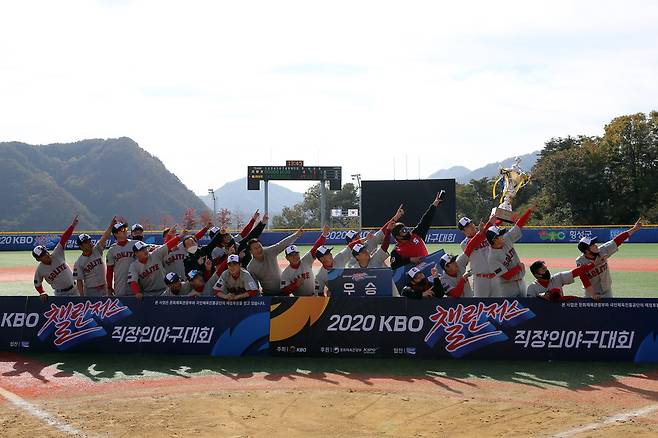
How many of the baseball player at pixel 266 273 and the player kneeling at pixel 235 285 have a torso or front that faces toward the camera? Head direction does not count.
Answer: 2

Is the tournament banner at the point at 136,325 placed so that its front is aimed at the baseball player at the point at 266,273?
no

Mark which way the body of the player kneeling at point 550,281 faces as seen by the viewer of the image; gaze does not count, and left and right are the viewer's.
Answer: facing the viewer and to the right of the viewer

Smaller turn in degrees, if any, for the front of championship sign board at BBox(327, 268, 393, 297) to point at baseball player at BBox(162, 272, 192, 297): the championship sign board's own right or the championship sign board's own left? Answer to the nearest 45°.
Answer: approximately 90° to the championship sign board's own right

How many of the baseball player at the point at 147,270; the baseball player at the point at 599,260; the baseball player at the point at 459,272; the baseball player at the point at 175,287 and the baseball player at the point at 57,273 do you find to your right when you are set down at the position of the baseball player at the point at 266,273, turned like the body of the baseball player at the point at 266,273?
3

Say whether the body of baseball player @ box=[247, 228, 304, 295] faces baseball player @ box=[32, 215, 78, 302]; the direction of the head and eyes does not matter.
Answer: no

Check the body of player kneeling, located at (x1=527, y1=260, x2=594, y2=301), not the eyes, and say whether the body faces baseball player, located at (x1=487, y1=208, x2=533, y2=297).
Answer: no

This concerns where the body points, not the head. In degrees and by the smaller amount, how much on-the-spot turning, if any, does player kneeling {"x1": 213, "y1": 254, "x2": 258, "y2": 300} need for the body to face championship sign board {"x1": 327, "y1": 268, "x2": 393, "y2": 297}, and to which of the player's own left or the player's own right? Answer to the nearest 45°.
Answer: approximately 90° to the player's own left

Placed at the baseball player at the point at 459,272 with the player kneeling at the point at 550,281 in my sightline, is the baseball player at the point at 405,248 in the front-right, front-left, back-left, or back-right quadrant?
back-left

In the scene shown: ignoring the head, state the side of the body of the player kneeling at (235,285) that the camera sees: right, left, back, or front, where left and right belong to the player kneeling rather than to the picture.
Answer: front

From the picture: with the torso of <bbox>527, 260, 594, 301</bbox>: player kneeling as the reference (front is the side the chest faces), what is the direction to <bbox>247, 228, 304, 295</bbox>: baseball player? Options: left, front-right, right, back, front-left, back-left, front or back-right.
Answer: back-right

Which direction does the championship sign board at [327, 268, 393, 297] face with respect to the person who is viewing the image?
facing the viewer

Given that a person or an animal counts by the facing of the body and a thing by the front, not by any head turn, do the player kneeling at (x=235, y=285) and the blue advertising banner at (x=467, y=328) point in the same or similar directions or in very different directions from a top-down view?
same or similar directions

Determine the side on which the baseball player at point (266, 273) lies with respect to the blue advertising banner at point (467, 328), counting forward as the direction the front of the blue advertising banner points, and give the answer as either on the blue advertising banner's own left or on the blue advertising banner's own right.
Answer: on the blue advertising banner's own right

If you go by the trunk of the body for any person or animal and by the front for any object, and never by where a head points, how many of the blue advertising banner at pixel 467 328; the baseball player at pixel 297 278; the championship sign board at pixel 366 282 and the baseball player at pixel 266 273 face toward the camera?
4

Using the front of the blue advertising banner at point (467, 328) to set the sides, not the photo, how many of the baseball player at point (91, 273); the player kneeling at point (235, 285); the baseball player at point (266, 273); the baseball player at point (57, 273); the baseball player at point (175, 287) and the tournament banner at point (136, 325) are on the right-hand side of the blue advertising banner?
6

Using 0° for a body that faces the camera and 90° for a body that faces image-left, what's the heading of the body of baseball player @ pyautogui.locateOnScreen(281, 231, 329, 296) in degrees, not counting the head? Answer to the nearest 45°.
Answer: approximately 0°

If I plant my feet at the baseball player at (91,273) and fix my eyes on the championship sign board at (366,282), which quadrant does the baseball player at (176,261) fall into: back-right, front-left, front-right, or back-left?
front-left

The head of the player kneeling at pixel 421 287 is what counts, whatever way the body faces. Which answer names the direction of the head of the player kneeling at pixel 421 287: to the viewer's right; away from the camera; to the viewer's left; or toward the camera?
toward the camera

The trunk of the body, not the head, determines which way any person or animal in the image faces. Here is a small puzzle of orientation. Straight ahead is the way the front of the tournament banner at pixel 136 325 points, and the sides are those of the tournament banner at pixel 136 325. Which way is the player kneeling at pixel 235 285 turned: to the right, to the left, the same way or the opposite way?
the same way
